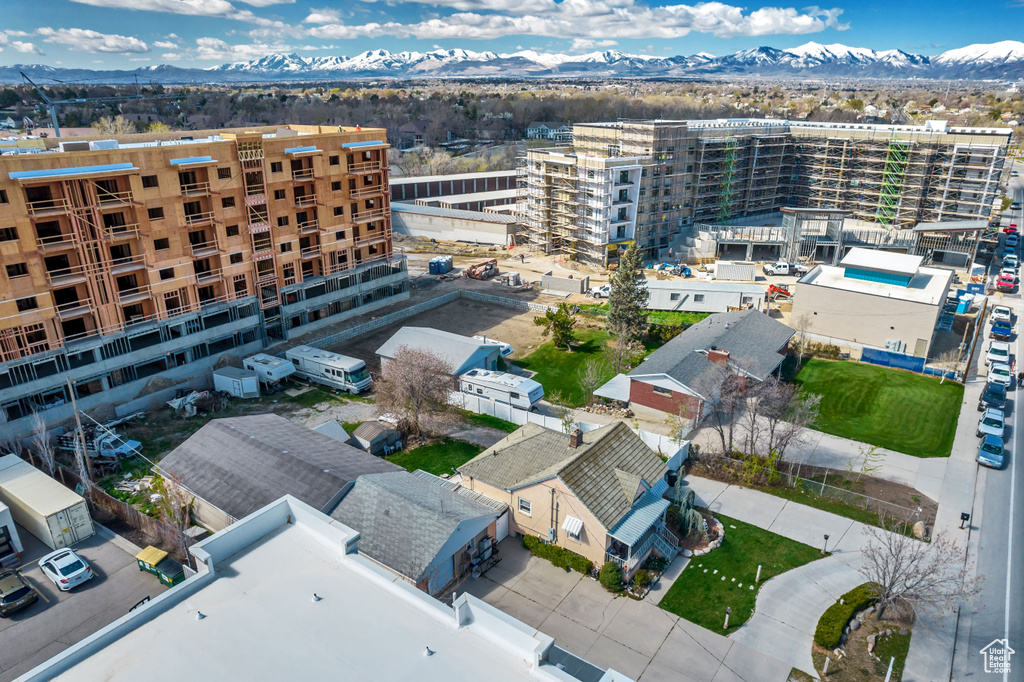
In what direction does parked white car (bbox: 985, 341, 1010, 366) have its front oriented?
toward the camera

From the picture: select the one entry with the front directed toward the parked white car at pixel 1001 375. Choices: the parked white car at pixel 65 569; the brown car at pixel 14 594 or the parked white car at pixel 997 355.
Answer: the parked white car at pixel 997 355

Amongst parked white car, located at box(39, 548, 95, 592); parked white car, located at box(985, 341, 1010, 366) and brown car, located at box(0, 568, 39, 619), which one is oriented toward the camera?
parked white car, located at box(985, 341, 1010, 366)

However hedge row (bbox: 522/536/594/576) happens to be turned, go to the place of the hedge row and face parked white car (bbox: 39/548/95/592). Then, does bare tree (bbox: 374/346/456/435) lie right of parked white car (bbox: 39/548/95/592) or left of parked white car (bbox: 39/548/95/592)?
right

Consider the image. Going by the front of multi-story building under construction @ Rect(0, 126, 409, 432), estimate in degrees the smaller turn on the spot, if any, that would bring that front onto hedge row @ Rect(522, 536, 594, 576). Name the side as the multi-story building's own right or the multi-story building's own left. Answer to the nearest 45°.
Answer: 0° — it already faces it

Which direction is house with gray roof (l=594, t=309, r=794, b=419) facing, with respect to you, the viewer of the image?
facing the viewer and to the right of the viewer

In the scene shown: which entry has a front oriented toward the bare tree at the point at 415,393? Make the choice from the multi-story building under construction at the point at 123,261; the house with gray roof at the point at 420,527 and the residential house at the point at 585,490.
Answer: the multi-story building under construction

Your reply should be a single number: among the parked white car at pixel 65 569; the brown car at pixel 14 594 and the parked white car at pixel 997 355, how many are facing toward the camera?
1

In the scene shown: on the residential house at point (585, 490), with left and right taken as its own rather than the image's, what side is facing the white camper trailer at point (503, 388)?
back

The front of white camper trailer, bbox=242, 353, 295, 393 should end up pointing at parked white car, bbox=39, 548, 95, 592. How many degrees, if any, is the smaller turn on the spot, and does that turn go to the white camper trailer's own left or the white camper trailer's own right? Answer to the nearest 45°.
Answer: approximately 90° to the white camper trailer's own right
